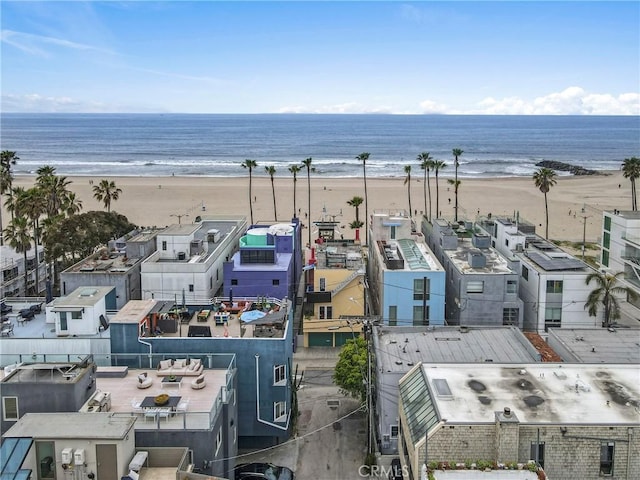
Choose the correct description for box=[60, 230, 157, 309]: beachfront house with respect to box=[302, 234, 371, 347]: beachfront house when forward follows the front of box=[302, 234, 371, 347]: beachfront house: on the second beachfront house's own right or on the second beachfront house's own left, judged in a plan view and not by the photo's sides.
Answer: on the second beachfront house's own right

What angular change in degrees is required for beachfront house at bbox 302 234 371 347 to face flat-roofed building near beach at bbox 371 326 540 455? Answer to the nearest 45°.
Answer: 0° — it already faces it

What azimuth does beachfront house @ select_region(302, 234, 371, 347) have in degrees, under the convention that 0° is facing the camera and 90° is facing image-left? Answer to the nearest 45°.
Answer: approximately 0°

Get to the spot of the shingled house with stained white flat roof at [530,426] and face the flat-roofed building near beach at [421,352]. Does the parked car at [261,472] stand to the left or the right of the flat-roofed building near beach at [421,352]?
left

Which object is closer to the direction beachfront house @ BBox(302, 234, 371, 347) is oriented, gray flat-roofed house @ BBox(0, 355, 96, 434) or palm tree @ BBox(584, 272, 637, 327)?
the gray flat-roofed house

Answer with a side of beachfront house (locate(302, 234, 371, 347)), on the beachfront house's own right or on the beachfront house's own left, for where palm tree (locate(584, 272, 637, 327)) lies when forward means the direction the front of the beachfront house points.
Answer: on the beachfront house's own left
